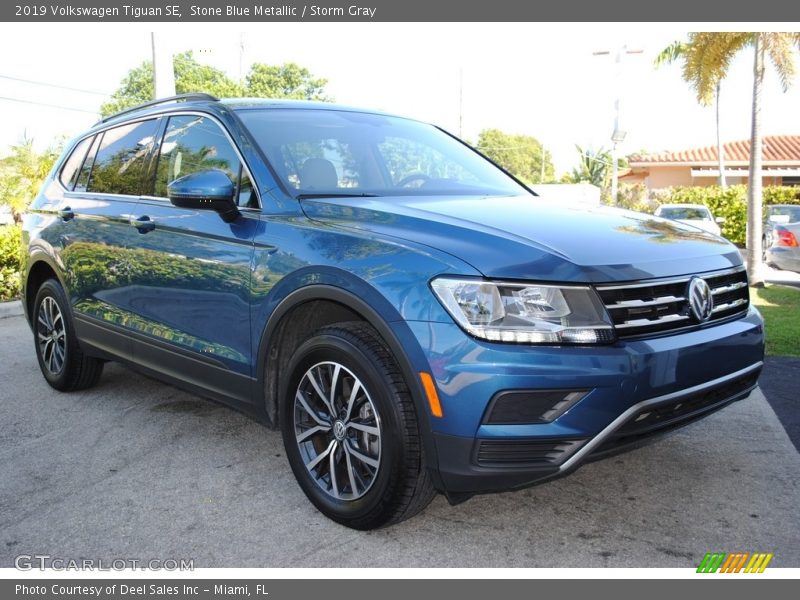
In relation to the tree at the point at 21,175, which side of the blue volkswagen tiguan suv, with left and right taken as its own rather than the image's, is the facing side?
back

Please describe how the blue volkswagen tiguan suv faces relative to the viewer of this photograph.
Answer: facing the viewer and to the right of the viewer

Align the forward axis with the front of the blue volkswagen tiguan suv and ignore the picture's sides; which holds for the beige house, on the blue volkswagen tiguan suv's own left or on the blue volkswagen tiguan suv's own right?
on the blue volkswagen tiguan suv's own left

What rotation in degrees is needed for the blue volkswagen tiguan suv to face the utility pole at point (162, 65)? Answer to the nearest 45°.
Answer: approximately 135° to its left

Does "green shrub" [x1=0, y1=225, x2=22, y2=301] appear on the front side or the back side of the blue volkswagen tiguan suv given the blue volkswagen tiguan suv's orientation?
on the back side

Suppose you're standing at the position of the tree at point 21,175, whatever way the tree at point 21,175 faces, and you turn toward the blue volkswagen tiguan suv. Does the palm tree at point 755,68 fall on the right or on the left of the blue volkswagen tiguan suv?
left
